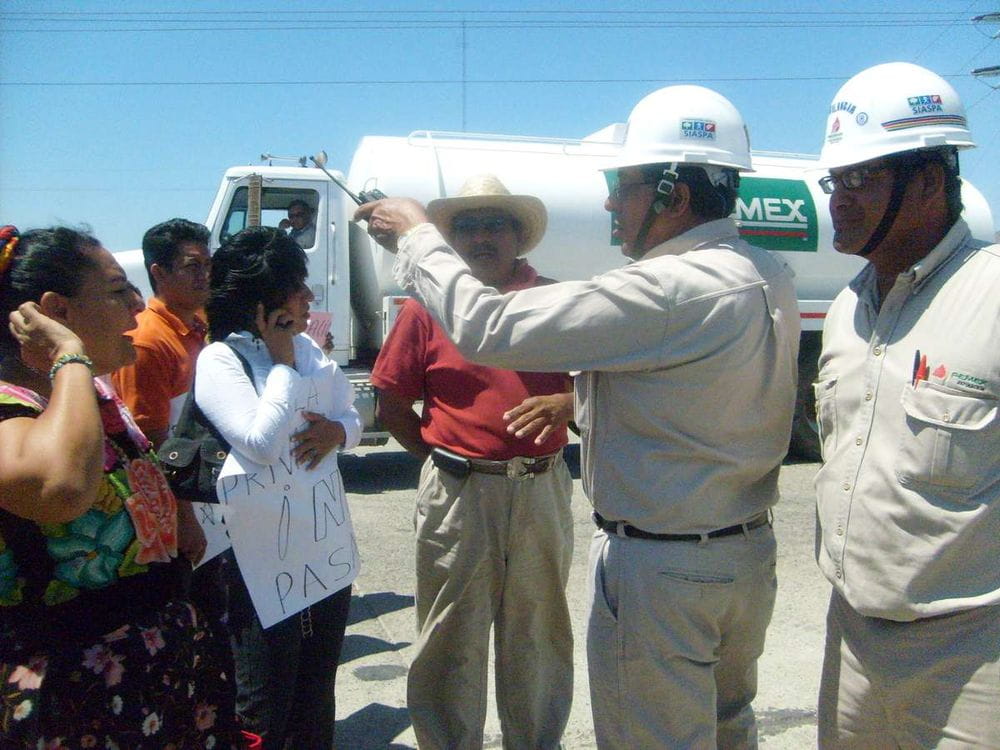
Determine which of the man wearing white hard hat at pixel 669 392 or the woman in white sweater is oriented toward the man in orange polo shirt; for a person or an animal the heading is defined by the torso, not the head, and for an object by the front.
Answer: the man wearing white hard hat

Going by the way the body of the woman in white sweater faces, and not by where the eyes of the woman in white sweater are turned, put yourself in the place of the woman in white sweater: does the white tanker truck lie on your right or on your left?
on your left

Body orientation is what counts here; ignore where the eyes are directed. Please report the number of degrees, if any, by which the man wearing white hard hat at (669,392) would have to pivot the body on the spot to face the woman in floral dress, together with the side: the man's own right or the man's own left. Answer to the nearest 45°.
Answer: approximately 45° to the man's own left

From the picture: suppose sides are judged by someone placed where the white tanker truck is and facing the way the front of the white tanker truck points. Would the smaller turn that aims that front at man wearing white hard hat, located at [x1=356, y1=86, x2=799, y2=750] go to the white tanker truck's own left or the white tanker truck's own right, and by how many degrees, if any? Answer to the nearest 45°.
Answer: approximately 90° to the white tanker truck's own left

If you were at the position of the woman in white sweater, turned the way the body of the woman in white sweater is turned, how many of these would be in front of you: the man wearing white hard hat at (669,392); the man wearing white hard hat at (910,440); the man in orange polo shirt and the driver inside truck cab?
2

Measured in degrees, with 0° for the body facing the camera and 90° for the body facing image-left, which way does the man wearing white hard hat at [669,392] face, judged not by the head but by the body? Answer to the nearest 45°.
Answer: approximately 135°

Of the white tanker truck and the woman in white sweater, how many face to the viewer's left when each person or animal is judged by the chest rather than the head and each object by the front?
1

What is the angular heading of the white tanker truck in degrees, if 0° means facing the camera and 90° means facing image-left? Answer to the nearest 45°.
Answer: approximately 90°

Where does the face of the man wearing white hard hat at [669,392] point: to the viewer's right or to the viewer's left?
to the viewer's left

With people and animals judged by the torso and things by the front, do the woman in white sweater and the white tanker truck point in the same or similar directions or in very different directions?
very different directions

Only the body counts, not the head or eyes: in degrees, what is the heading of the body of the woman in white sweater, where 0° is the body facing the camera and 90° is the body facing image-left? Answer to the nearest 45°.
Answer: approximately 315°
